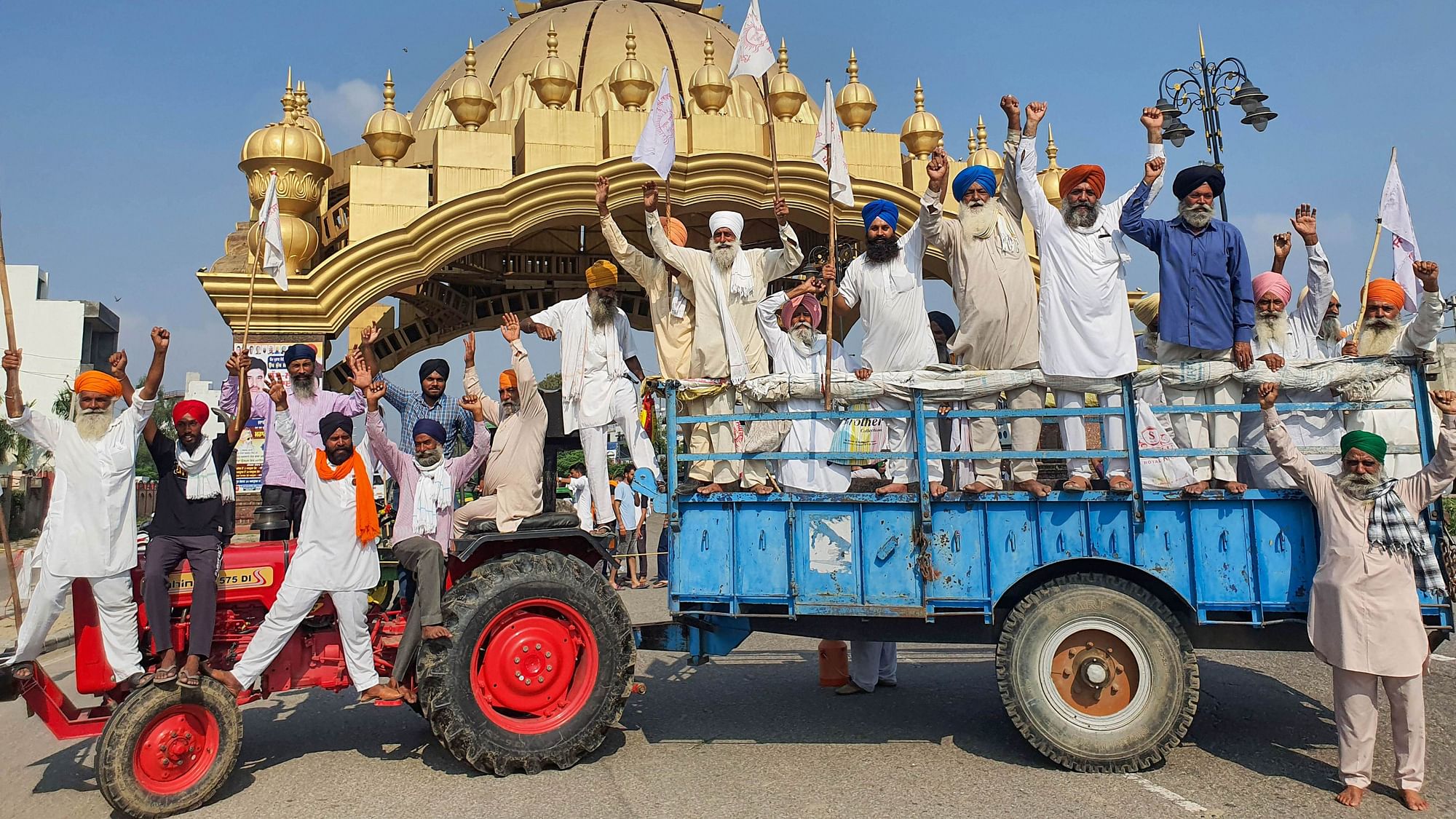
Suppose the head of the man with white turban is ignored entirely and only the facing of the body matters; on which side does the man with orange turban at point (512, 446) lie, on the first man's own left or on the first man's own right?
on the first man's own right

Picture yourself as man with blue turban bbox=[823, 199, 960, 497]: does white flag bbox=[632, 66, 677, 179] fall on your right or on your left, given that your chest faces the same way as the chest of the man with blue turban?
on your right

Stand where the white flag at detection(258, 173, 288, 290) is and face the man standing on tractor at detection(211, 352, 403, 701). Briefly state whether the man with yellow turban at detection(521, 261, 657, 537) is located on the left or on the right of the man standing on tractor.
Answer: left

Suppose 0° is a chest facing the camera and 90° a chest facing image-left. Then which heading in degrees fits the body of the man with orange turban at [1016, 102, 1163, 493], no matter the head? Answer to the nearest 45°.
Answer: approximately 0°

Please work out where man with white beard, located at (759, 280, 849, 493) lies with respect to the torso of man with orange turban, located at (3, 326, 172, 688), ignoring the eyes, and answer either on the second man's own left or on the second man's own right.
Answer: on the second man's own left

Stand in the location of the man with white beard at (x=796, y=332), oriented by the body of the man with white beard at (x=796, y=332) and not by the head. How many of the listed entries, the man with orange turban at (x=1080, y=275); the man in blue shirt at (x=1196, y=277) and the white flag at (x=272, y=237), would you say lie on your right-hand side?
1

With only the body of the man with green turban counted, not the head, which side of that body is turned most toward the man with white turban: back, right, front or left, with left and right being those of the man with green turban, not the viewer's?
right
